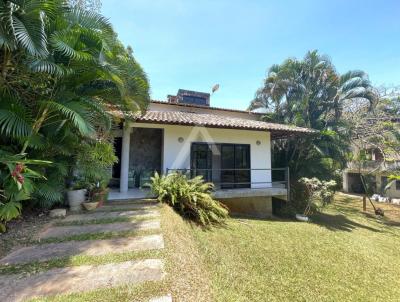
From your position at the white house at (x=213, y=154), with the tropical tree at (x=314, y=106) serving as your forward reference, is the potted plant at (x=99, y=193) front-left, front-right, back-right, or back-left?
back-right

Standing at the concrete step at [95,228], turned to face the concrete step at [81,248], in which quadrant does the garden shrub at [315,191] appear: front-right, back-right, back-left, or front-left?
back-left

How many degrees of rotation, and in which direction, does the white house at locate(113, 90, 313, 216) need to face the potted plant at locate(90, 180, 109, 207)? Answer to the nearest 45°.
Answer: approximately 45° to its right

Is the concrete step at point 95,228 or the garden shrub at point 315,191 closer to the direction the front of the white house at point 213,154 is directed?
the concrete step

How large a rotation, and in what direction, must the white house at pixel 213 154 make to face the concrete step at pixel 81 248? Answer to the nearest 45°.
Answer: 0° — it already faces it

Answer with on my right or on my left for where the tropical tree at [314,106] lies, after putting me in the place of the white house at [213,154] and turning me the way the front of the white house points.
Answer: on my left

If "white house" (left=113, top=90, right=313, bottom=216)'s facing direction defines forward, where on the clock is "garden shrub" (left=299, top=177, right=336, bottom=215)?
The garden shrub is roughly at 9 o'clock from the white house.

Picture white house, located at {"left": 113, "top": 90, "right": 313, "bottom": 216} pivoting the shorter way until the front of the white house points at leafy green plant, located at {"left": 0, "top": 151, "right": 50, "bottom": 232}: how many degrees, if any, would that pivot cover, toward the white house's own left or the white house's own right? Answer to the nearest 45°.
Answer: approximately 45° to the white house's own right

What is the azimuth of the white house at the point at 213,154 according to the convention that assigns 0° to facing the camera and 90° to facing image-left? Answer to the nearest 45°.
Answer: approximately 0°

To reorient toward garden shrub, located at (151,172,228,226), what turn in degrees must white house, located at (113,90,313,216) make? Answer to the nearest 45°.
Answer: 0° — it already faces it
